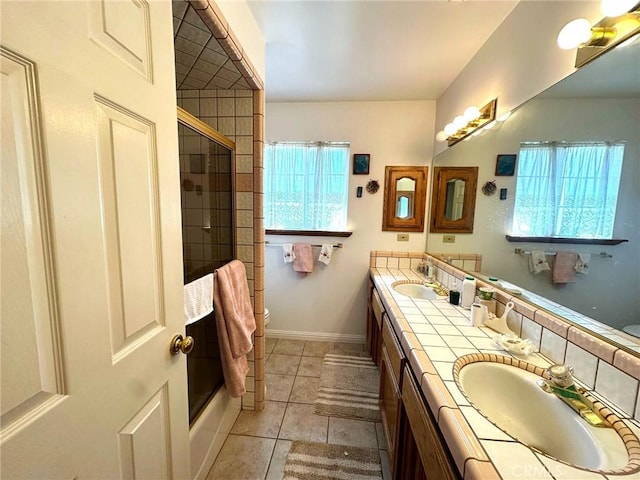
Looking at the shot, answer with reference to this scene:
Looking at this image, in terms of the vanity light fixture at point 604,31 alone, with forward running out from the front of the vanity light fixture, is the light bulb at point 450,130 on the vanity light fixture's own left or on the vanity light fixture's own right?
on the vanity light fixture's own right

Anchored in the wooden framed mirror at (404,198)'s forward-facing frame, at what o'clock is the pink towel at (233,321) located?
The pink towel is roughly at 1 o'clock from the wooden framed mirror.

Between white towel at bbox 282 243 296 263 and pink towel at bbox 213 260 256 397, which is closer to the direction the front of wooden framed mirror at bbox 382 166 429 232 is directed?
the pink towel

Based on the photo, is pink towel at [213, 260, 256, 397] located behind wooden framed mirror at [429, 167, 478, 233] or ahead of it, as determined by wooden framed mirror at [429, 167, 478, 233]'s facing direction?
ahead

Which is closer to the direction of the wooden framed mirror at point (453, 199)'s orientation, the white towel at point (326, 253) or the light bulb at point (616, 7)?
the light bulb

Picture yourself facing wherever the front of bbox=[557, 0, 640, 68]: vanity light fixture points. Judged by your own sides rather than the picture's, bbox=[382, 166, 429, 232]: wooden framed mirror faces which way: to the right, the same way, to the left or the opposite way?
to the left

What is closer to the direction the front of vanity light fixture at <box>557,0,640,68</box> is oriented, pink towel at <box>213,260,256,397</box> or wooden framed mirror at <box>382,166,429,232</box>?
the pink towel

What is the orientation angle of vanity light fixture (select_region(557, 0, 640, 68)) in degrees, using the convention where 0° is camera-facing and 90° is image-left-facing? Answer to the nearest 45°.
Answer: approximately 45°

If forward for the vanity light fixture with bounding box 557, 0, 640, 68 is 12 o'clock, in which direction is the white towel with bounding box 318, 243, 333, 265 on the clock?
The white towel is roughly at 2 o'clock from the vanity light fixture.

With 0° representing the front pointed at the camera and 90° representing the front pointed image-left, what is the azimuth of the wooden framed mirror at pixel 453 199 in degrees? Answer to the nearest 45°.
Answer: approximately 0°
